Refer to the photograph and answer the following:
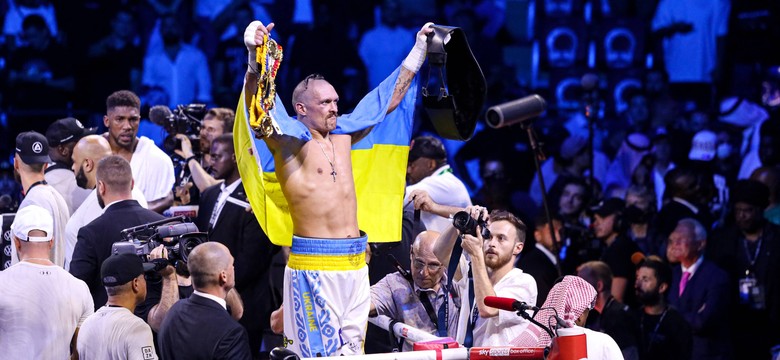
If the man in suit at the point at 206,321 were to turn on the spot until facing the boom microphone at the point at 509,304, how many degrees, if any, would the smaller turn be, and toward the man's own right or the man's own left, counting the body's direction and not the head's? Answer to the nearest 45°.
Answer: approximately 90° to the man's own right

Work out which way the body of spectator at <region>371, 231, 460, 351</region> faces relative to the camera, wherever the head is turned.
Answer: toward the camera

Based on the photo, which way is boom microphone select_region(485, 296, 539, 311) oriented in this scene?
to the viewer's left

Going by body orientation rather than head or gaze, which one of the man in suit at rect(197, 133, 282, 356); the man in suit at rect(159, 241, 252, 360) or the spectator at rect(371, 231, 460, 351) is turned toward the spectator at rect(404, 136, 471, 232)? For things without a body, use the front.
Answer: the man in suit at rect(159, 241, 252, 360)

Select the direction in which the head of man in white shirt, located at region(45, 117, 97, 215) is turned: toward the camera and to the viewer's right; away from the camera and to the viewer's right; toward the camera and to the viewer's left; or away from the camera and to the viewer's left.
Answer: away from the camera and to the viewer's right

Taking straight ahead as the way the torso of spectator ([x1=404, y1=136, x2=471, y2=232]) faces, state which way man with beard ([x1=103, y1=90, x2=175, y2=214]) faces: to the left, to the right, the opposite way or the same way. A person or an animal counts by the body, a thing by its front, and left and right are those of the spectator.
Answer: to the left

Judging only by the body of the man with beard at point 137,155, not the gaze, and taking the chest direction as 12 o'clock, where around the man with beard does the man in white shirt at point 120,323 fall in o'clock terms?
The man in white shirt is roughly at 12 o'clock from the man with beard.

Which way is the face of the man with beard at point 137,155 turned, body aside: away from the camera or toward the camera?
toward the camera

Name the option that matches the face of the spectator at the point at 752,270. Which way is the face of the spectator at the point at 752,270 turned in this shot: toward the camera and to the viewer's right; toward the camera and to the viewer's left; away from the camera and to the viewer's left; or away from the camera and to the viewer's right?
toward the camera and to the viewer's left

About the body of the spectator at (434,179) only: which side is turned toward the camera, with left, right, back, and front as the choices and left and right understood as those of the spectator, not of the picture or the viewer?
left

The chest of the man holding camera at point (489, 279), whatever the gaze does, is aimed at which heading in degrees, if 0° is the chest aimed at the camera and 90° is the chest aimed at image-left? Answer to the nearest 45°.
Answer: approximately 45°

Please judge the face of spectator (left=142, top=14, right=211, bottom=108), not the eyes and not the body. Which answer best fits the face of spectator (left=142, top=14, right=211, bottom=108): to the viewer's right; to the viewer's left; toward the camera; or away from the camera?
toward the camera
